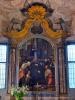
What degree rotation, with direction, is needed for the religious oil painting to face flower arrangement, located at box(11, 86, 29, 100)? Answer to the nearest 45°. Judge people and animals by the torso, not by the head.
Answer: approximately 45° to its right

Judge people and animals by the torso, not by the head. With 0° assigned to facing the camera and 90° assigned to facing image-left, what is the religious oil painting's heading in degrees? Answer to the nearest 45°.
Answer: approximately 0°
